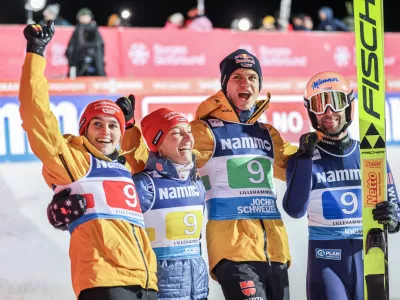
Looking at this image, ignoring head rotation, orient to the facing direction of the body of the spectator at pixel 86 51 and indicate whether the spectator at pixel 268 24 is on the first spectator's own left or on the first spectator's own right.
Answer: on the first spectator's own left

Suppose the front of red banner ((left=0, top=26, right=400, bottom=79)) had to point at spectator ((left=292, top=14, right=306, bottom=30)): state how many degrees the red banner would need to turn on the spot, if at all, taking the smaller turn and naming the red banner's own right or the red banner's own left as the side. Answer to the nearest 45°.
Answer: approximately 135° to the red banner's own left

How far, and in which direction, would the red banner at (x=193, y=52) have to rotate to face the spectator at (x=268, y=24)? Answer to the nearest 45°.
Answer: approximately 135° to its left

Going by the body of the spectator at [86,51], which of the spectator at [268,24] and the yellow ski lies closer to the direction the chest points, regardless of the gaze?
the yellow ski

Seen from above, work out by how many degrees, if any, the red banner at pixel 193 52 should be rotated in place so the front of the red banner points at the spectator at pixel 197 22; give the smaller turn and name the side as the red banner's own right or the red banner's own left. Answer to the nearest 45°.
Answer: approximately 180°

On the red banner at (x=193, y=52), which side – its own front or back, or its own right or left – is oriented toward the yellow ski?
front

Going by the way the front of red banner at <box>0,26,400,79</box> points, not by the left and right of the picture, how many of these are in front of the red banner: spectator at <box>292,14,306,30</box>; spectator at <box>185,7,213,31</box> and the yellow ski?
1

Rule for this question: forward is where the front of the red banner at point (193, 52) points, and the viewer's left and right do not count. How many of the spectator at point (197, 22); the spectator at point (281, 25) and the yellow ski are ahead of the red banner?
1
